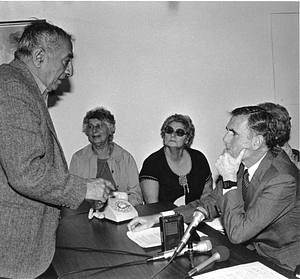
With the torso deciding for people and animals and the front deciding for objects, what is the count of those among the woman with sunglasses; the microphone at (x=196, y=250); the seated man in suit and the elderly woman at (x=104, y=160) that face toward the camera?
2

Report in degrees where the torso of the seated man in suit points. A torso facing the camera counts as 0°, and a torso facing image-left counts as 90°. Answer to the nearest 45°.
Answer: approximately 90°

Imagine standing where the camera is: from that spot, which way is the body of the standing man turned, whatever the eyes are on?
to the viewer's right

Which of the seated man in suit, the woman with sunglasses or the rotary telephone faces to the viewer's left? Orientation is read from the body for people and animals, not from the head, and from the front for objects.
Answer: the seated man in suit

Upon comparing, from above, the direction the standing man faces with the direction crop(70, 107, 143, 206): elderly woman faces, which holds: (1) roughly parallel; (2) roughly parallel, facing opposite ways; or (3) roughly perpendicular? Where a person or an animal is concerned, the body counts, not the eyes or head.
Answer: roughly perpendicular

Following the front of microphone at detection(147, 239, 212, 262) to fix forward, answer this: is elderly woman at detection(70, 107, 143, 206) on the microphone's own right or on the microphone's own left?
on the microphone's own left

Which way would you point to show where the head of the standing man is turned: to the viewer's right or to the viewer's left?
to the viewer's right

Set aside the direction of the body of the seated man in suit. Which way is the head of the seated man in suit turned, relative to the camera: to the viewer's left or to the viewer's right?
to the viewer's left

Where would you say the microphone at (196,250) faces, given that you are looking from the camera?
facing to the right of the viewer

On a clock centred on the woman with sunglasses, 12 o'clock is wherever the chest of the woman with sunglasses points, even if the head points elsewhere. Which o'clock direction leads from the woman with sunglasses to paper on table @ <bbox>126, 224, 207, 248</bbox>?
The paper on table is roughly at 12 o'clock from the woman with sunglasses.

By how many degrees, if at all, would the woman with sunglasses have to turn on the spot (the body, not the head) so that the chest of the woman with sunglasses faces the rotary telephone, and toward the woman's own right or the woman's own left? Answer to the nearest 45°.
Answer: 0° — they already face it

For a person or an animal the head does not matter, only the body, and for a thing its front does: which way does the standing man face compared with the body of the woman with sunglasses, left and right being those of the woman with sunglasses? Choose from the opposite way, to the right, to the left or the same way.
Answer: to the left

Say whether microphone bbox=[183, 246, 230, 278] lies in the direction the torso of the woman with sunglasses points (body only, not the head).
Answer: yes

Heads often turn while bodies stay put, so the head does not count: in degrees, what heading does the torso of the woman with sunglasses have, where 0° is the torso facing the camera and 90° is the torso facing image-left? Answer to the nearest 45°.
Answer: approximately 0°
